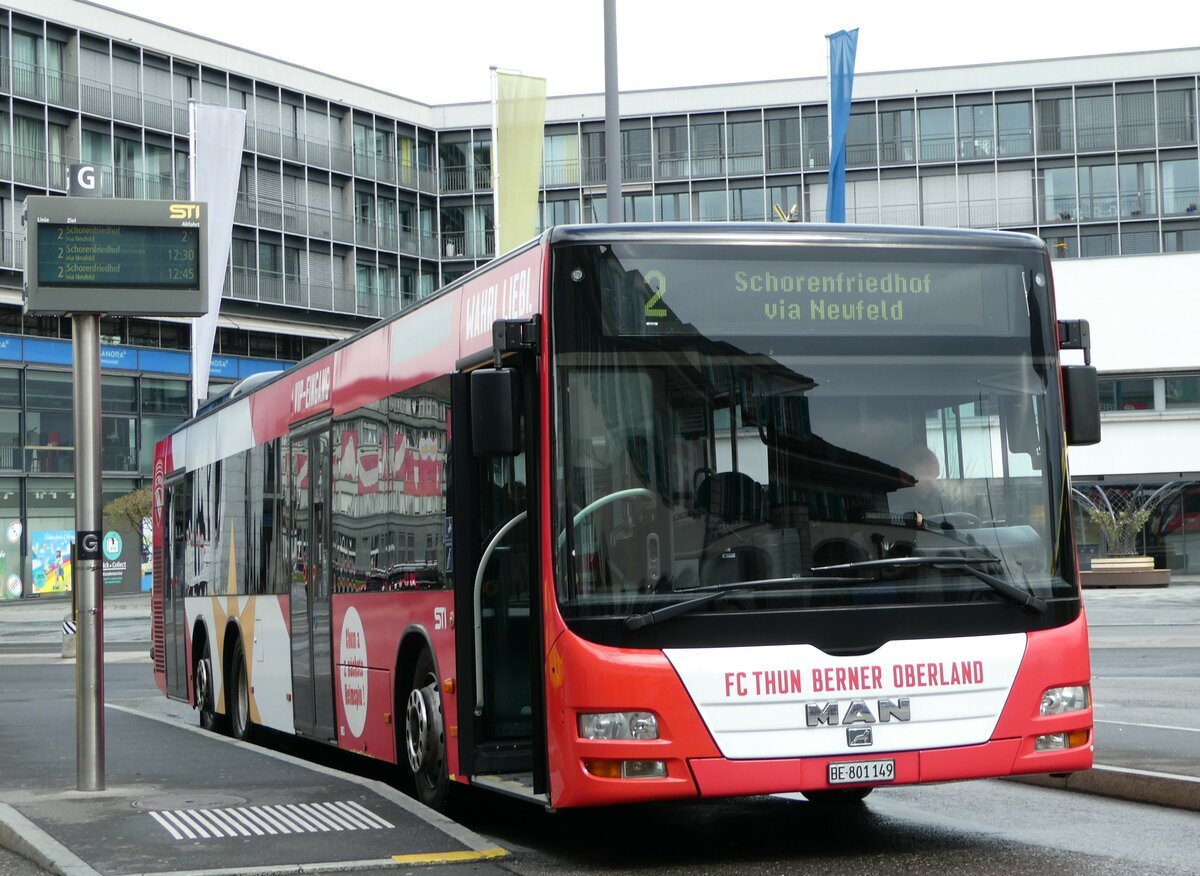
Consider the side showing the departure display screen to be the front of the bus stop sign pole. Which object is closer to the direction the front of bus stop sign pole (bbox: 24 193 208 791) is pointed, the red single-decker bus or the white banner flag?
the red single-decker bus

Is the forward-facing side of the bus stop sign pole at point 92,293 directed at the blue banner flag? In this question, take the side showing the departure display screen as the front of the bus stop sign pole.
no

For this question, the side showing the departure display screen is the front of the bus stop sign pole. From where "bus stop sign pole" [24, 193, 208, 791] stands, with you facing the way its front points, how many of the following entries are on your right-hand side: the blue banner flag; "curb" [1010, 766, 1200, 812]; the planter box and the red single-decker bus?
0

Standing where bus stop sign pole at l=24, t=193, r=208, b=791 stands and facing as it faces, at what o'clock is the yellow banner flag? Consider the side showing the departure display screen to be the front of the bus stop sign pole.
The yellow banner flag is roughly at 7 o'clock from the bus stop sign pole.

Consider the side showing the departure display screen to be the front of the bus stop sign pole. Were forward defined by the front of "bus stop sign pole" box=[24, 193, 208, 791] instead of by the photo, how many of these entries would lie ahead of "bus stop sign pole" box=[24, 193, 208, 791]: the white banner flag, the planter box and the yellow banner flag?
0

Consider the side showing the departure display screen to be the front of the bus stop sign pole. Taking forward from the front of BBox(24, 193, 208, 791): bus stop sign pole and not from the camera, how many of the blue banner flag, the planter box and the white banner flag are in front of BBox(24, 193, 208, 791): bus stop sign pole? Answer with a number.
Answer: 0

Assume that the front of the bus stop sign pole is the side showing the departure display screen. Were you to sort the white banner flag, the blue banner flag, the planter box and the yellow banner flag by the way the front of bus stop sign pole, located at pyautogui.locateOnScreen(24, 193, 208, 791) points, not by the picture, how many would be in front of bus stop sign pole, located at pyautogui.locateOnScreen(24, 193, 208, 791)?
0

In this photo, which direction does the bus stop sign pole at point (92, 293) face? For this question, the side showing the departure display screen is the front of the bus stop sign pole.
toward the camera

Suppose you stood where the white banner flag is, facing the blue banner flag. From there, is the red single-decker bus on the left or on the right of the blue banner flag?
right

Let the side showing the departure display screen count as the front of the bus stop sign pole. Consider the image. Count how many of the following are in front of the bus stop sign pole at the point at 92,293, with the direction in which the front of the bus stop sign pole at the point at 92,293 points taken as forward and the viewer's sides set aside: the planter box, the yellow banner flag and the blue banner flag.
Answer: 0

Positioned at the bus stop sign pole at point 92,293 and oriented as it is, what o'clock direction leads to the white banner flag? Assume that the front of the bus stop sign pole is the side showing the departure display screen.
The white banner flag is roughly at 6 o'clock from the bus stop sign pole.

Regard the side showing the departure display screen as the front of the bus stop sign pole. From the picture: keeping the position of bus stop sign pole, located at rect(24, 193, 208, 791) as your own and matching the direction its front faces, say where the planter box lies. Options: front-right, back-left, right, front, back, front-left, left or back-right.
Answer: back-left

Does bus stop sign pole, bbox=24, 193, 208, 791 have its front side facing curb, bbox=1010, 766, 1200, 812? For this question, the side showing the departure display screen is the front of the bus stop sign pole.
no
